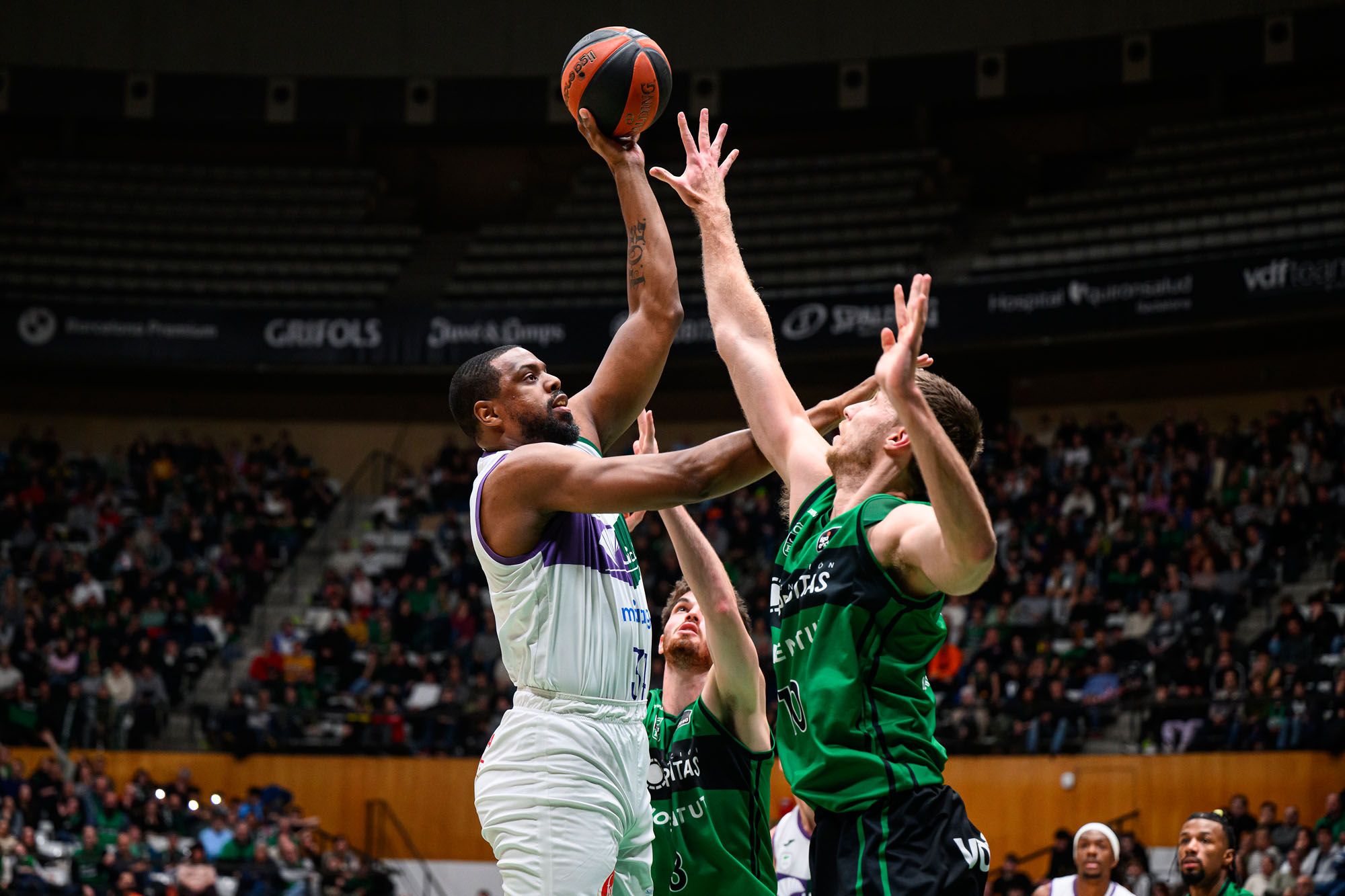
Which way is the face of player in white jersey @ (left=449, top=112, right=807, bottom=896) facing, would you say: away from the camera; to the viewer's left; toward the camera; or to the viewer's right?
to the viewer's right

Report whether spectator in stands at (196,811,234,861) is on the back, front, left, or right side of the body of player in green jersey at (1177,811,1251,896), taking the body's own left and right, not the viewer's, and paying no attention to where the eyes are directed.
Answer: right

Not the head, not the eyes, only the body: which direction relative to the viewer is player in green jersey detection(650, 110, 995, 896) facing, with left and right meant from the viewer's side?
facing to the left of the viewer

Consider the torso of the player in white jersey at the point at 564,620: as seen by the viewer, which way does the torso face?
to the viewer's right

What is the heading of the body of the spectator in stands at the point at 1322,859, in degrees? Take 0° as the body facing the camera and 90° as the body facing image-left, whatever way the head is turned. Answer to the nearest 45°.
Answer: approximately 45°

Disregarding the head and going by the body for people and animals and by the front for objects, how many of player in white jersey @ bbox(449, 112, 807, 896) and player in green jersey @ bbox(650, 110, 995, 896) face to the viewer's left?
1

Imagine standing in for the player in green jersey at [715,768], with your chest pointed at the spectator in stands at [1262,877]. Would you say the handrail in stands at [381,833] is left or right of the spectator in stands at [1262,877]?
left

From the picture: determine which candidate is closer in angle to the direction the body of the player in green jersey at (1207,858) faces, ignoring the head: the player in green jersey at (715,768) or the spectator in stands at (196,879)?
the player in green jersey

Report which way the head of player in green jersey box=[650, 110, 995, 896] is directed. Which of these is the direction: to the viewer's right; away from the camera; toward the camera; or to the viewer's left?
to the viewer's left

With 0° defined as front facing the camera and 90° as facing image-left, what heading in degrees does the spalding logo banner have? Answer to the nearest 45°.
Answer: approximately 0°
